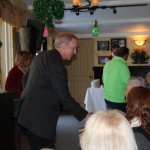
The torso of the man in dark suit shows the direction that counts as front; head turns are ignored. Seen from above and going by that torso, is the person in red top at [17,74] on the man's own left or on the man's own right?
on the man's own left

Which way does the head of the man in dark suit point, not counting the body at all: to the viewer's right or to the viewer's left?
to the viewer's right

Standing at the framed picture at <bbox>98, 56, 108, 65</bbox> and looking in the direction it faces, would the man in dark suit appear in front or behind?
in front

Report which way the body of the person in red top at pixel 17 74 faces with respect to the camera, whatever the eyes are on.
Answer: to the viewer's right

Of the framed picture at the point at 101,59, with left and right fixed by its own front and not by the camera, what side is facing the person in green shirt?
front

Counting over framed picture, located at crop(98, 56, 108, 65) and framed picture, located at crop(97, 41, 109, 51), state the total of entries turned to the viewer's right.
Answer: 0

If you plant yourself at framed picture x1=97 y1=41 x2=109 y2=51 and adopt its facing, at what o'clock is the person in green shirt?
The person in green shirt is roughly at 12 o'clock from the framed picture.

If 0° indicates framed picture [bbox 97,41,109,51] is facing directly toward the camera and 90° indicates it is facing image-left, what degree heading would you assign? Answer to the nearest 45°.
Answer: approximately 0°
